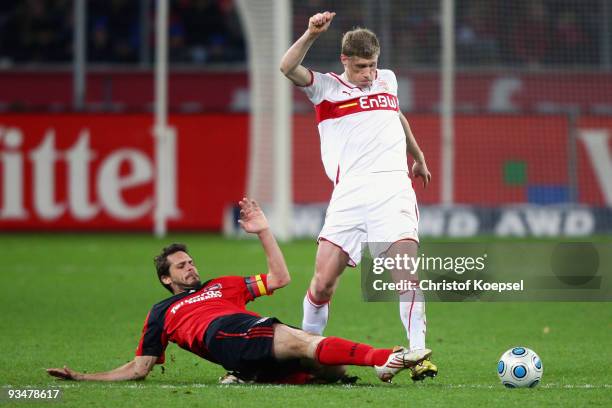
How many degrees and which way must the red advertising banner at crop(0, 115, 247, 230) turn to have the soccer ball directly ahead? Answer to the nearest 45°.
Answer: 0° — it already faces it

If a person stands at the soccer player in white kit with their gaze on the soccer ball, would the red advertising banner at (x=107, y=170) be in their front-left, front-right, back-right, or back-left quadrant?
back-left

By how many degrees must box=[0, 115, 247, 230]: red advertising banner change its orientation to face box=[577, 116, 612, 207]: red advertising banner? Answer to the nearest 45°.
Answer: approximately 90° to its left

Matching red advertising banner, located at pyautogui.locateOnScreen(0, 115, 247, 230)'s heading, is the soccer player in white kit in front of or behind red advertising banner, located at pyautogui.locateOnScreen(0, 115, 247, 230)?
in front

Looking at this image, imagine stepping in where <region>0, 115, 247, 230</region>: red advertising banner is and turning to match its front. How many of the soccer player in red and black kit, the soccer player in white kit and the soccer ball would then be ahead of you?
3

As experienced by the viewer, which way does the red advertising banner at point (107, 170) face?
facing the viewer

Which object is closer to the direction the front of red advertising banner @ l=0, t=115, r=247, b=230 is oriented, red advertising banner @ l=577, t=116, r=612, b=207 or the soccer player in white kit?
the soccer player in white kit

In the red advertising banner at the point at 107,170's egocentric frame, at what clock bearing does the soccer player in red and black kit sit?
The soccer player in red and black kit is roughly at 12 o'clock from the red advertising banner.
